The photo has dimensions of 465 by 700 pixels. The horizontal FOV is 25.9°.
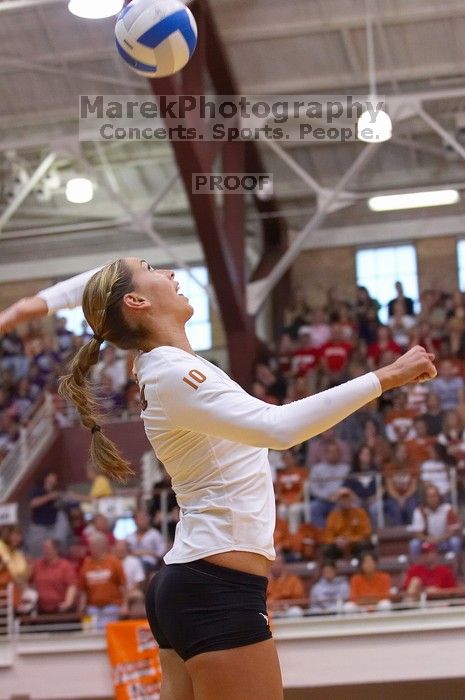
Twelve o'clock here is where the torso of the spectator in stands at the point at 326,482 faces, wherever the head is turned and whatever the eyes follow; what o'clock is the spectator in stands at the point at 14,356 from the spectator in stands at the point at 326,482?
the spectator in stands at the point at 14,356 is roughly at 3 o'clock from the spectator in stands at the point at 326,482.

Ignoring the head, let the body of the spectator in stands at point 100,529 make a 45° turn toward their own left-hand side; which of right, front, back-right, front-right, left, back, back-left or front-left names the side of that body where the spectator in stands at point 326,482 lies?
front-left

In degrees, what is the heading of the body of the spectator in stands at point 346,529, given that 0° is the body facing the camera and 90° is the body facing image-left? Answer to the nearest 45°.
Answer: approximately 0°

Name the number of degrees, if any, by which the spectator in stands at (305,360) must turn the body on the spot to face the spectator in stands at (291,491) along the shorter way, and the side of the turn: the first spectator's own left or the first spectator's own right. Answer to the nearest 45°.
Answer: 0° — they already face them

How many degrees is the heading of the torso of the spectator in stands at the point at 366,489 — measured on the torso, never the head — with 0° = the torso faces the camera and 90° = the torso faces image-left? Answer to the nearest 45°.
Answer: approximately 0°

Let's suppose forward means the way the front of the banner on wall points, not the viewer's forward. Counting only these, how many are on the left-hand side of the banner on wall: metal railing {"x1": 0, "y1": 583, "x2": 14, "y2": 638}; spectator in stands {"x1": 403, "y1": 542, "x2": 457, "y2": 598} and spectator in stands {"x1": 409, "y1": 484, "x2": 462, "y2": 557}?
2
